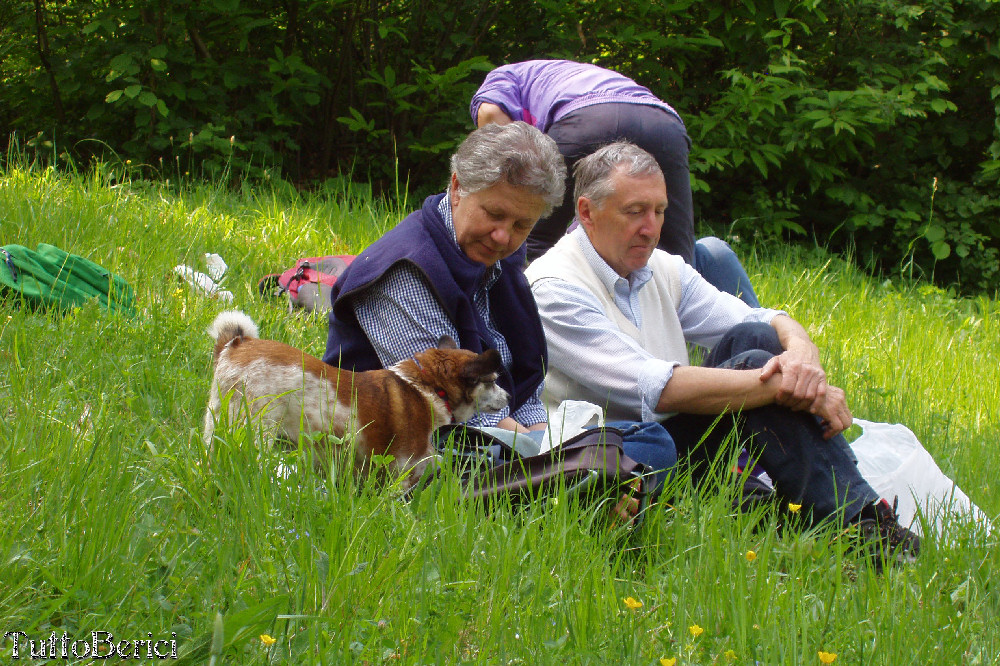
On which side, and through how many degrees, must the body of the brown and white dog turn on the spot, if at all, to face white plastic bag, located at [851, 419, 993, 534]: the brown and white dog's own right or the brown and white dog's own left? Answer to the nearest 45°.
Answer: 0° — it already faces it

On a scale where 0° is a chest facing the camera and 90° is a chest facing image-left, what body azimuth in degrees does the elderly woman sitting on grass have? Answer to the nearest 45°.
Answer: approximately 315°

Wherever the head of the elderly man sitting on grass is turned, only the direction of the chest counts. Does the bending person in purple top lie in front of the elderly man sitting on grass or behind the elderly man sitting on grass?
behind

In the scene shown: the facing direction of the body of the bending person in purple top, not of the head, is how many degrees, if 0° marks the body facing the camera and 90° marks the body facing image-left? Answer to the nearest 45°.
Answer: approximately 135°

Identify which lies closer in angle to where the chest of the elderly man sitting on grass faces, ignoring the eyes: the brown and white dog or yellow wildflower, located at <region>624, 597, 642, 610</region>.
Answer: the yellow wildflower

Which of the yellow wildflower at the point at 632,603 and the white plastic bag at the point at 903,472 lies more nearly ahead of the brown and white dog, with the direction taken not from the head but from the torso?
the white plastic bag

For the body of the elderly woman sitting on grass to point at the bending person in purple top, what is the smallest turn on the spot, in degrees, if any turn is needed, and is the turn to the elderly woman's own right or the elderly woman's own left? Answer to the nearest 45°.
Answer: approximately 135° to the elderly woman's own left

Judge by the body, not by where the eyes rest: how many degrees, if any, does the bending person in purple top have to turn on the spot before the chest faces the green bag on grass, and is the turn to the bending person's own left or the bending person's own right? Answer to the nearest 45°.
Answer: approximately 90° to the bending person's own left

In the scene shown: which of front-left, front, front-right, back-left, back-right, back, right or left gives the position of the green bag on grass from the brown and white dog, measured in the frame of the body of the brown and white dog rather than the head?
back-left

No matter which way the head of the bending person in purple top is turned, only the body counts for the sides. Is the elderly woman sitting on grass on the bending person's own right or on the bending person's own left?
on the bending person's own left

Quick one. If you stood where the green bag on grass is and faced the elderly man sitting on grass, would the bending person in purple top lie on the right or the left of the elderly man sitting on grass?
left

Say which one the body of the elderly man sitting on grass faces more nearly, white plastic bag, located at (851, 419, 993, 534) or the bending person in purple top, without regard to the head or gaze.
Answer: the white plastic bag

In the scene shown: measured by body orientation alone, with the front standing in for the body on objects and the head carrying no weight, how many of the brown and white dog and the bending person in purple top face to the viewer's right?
1

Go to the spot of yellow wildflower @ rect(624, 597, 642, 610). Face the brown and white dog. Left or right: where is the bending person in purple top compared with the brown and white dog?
right

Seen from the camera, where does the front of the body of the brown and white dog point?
to the viewer's right
